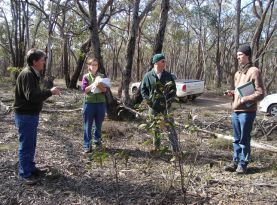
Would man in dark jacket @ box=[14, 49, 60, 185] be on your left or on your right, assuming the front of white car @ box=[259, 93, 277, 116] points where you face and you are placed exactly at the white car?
on your left

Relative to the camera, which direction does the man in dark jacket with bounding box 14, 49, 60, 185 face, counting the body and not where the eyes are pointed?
to the viewer's right

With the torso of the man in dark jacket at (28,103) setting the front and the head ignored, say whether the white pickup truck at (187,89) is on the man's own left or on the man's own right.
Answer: on the man's own left

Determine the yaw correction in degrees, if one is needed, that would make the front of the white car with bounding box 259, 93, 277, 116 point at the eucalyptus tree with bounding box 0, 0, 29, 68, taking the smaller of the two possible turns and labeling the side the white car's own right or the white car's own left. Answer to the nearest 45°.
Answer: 0° — it already faces it

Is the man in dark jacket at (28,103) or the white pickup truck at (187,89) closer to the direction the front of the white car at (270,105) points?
the white pickup truck

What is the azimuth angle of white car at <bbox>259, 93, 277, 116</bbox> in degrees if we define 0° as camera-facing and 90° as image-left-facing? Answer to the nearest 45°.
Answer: approximately 90°

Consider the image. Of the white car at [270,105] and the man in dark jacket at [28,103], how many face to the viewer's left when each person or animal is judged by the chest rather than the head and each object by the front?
1

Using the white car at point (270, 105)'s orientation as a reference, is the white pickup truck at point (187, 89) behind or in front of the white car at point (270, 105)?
in front

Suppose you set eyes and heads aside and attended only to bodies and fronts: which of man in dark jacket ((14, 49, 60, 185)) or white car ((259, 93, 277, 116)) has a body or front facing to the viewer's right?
the man in dark jacket

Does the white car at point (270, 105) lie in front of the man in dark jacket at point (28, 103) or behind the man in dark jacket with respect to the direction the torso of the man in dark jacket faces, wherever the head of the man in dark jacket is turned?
in front
